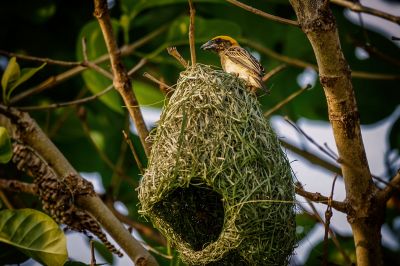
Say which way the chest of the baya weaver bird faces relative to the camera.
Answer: to the viewer's left

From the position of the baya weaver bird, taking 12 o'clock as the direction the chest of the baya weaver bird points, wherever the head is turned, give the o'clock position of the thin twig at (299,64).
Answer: The thin twig is roughly at 5 o'clock from the baya weaver bird.

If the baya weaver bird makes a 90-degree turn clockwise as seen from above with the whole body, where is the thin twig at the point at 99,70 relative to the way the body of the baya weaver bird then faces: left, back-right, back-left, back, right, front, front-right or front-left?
back-left

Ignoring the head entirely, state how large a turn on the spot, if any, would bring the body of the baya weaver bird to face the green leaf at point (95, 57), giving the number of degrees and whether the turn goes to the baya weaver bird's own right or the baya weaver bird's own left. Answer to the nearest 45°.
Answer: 0° — it already faces it
